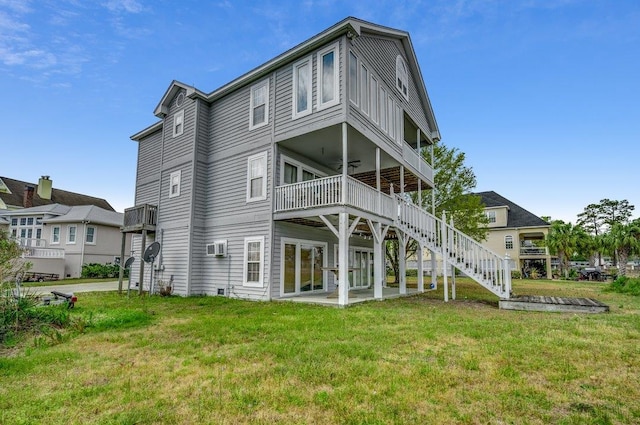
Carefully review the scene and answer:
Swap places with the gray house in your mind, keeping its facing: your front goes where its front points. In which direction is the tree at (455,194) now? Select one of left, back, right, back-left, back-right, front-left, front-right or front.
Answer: left

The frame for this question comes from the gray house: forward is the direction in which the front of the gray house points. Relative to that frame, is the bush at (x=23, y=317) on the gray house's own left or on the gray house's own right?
on the gray house's own right

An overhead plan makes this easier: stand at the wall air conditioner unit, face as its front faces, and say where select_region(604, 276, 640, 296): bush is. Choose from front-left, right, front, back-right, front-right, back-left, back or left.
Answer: back-left

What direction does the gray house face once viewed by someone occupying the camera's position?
facing the viewer and to the right of the viewer

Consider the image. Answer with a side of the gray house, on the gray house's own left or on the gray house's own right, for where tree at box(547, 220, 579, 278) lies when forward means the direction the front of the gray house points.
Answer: on the gray house's own left

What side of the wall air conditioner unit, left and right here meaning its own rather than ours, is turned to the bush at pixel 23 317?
front

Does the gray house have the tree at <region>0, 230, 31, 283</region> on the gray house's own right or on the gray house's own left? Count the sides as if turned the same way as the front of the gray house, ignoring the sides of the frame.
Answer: on the gray house's own right

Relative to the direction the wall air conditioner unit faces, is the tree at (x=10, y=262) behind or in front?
in front

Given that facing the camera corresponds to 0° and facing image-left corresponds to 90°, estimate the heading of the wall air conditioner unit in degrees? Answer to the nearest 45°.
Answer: approximately 45°

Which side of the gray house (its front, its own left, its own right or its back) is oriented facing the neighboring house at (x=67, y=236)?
back

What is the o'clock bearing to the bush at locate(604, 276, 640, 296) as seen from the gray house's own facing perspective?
The bush is roughly at 10 o'clock from the gray house.
